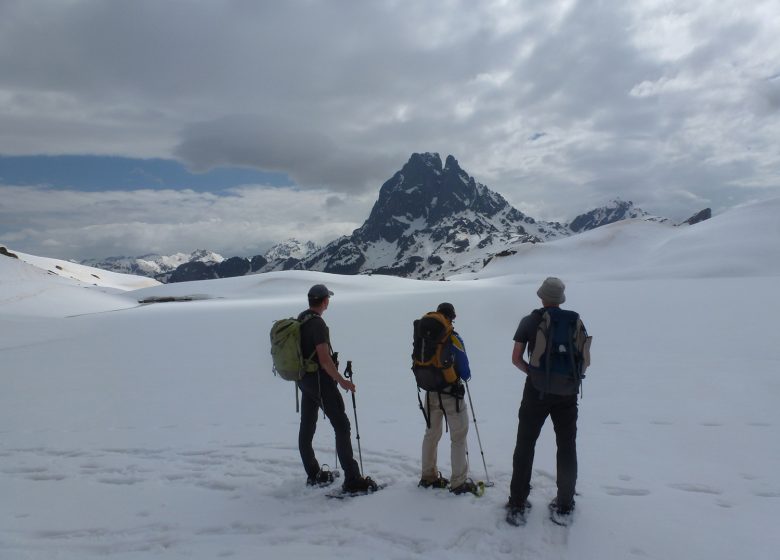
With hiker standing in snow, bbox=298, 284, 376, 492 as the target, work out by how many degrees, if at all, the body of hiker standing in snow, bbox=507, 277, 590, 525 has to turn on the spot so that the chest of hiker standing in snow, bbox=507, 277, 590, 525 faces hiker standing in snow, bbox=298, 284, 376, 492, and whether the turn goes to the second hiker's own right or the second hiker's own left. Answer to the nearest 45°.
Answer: approximately 90° to the second hiker's own left

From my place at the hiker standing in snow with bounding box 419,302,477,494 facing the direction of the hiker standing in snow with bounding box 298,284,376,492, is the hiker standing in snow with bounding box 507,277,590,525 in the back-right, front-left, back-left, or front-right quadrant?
back-left

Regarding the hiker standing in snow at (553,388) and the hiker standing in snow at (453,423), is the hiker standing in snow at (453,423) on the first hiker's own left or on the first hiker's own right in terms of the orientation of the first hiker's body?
on the first hiker's own left

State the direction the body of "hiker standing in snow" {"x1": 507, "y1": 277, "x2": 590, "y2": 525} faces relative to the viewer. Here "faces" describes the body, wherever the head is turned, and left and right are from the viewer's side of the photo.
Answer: facing away from the viewer
